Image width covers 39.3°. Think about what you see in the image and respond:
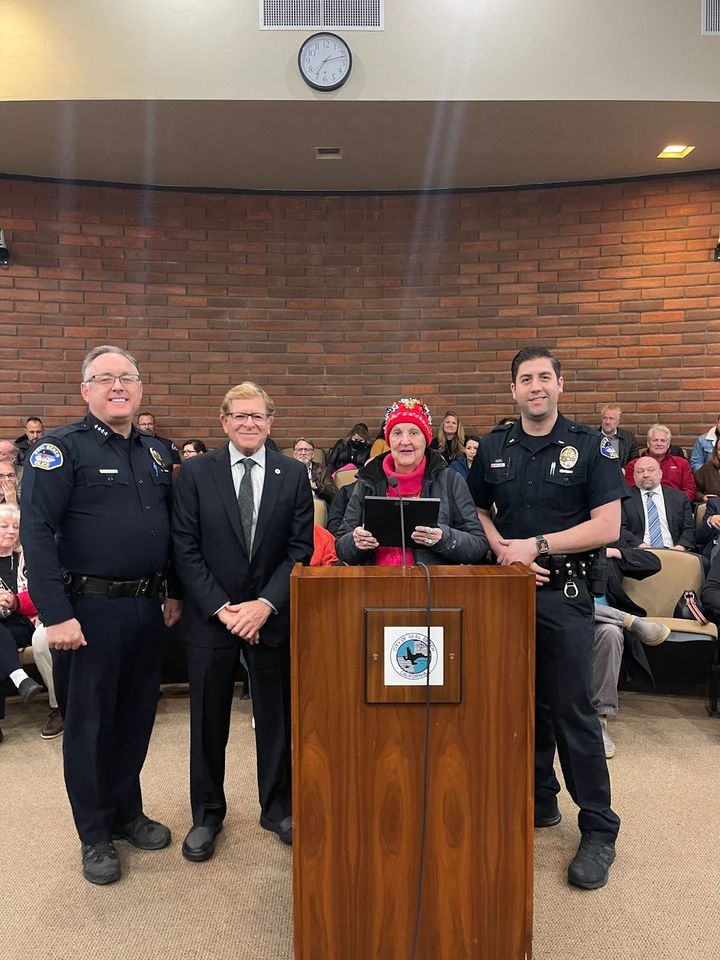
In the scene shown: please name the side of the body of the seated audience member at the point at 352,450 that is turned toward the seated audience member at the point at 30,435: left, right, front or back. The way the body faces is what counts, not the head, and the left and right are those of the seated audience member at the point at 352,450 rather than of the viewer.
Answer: right

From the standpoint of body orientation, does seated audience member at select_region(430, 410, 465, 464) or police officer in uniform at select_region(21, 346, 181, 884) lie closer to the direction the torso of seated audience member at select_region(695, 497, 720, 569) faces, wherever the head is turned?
the police officer in uniform

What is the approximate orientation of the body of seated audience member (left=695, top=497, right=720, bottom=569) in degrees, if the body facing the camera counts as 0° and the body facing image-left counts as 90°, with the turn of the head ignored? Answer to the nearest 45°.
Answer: approximately 45°

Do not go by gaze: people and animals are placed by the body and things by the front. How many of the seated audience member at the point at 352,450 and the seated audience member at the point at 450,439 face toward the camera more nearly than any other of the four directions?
2

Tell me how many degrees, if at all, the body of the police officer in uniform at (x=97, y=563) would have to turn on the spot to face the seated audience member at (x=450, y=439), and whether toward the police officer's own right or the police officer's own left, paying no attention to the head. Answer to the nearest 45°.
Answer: approximately 90° to the police officer's own left
